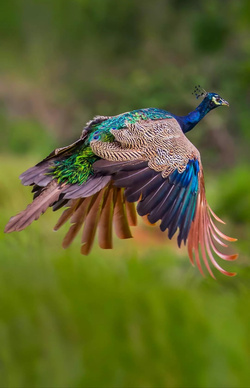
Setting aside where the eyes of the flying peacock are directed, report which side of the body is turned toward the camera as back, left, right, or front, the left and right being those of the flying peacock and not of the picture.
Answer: right
